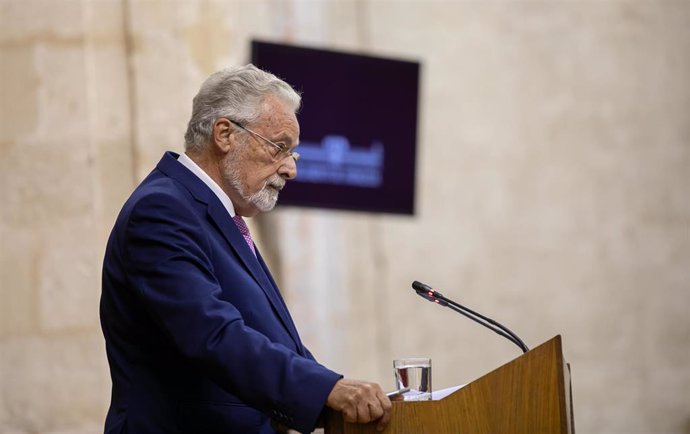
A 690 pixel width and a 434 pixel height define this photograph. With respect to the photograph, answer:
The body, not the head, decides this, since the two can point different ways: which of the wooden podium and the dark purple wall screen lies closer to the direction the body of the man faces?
the wooden podium

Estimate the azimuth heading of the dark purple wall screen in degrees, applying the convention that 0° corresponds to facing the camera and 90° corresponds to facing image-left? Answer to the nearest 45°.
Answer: approximately 315°

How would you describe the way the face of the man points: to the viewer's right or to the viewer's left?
to the viewer's right

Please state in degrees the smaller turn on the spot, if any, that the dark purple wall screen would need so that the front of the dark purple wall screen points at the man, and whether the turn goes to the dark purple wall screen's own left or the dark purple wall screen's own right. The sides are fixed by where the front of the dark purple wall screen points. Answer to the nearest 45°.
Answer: approximately 45° to the dark purple wall screen's own right

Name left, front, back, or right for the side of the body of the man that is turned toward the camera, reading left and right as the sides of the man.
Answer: right

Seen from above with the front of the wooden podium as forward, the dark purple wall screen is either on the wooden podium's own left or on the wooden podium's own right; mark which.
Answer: on the wooden podium's own left

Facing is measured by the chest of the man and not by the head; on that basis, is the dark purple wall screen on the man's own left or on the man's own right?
on the man's own left

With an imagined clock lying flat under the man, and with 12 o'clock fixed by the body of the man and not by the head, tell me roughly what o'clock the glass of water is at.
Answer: The glass of water is roughly at 12 o'clock from the man.

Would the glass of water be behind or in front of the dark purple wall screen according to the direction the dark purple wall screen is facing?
in front
